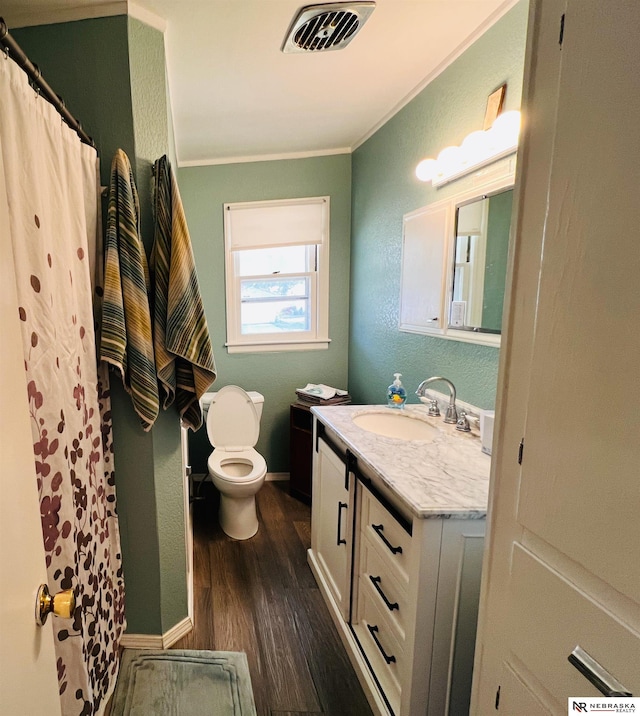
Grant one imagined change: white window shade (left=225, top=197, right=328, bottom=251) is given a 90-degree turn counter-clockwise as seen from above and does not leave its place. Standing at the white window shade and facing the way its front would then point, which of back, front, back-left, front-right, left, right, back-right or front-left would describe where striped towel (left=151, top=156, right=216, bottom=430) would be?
right

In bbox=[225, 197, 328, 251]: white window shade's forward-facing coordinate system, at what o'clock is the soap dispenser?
The soap dispenser is roughly at 11 o'clock from the white window shade.

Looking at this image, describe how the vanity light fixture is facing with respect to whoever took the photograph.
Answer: facing the viewer and to the left of the viewer

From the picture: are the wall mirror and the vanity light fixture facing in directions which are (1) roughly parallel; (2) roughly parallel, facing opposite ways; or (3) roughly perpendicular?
roughly parallel

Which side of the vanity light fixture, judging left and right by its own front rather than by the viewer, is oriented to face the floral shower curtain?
front

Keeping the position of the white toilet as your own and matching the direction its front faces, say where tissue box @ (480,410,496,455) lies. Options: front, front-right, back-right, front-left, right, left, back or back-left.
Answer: front-left

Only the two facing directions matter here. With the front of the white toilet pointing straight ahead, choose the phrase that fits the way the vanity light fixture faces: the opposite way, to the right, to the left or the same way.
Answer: to the right

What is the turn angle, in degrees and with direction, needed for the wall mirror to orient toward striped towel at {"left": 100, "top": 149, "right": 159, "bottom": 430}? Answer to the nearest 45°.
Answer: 0° — it already faces it

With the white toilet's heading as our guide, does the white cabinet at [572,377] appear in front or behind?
in front

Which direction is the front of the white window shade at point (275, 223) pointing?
toward the camera

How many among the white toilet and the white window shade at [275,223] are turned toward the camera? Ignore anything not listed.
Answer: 2
